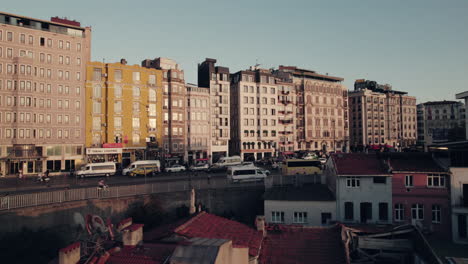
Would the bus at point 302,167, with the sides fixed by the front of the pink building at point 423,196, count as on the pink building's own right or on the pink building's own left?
on the pink building's own right

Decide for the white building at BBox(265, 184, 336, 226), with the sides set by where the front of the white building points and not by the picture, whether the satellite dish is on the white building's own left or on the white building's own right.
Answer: on the white building's own right

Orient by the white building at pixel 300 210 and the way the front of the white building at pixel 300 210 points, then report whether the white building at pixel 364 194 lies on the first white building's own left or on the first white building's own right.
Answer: on the first white building's own left

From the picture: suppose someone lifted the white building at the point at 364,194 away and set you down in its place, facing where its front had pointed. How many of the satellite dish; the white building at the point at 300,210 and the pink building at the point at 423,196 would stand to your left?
1

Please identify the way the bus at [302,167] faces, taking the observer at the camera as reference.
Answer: facing to the right of the viewer

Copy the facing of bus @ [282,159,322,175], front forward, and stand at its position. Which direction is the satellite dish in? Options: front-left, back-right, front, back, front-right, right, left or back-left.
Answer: back-right

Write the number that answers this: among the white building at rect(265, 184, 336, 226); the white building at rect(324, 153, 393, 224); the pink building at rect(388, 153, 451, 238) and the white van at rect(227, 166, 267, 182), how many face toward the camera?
3

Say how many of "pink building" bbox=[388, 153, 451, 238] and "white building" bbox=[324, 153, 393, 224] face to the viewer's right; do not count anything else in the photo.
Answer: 0

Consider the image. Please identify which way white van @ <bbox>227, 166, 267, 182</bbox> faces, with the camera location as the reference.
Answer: facing to the right of the viewer

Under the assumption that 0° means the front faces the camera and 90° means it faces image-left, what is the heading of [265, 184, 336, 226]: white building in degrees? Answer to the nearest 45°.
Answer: approximately 0°
